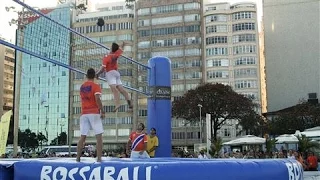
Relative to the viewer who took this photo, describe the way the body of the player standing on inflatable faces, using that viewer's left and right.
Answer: facing away from the viewer and to the right of the viewer

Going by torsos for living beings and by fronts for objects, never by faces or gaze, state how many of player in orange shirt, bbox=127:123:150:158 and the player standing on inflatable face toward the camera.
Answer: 1

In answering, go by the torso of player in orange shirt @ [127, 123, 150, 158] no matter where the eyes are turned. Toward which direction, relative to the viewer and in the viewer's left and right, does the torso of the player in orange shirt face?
facing the viewer

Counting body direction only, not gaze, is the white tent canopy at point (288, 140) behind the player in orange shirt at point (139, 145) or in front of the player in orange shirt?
behind

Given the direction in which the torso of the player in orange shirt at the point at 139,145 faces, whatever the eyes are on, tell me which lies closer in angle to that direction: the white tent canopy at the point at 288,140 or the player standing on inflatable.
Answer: the player standing on inflatable

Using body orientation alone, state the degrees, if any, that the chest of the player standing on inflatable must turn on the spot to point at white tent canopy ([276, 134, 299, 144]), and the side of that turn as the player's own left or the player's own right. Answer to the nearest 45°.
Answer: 0° — they already face it

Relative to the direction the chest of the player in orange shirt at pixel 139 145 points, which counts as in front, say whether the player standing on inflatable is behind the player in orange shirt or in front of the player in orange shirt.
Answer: in front
